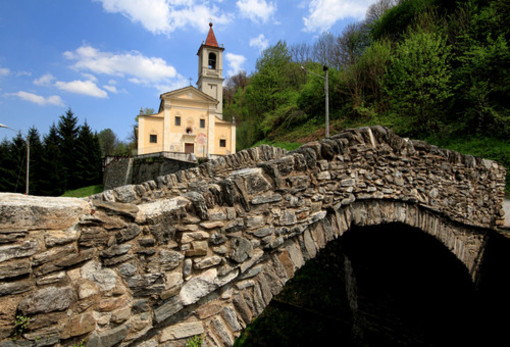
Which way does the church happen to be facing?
toward the camera

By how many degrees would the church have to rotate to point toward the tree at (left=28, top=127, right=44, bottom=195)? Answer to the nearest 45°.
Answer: approximately 90° to its right

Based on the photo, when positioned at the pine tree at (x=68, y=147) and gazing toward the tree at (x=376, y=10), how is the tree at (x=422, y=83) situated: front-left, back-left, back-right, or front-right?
front-right

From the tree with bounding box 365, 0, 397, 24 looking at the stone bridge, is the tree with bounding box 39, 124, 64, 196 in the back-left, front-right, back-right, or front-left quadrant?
front-right

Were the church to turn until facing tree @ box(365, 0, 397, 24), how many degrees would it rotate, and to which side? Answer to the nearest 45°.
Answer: approximately 90° to its left

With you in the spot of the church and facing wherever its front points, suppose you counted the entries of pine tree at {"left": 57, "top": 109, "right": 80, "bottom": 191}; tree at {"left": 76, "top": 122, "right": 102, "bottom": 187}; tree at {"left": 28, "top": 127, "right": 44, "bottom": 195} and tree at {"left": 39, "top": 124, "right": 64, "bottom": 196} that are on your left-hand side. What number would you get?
0

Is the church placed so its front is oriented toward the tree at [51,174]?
no

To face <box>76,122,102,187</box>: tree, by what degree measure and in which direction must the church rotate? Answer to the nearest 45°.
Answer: approximately 135° to its right

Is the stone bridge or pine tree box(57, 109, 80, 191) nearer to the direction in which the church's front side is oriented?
the stone bridge

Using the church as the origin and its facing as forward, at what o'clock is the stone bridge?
The stone bridge is roughly at 12 o'clock from the church.

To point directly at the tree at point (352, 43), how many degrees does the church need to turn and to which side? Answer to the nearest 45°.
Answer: approximately 90° to its left
